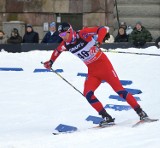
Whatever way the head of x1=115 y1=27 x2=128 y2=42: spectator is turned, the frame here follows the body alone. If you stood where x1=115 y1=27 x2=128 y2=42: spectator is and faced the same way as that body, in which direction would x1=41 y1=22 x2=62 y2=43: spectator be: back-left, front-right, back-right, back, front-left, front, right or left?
right

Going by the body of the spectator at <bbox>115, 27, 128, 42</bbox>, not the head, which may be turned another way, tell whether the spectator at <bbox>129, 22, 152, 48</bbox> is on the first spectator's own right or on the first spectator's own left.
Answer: on the first spectator's own left

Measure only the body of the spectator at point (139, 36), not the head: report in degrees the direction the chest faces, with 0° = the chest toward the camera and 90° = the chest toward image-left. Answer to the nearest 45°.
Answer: approximately 0°

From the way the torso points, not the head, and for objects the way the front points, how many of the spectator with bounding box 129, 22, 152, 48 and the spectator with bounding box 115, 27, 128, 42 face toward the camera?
2

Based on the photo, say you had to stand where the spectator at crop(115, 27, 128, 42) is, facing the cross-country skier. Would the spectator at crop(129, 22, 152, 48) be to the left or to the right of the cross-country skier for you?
left

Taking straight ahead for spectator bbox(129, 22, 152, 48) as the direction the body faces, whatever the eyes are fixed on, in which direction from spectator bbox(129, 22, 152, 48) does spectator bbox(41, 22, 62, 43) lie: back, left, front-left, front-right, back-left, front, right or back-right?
right

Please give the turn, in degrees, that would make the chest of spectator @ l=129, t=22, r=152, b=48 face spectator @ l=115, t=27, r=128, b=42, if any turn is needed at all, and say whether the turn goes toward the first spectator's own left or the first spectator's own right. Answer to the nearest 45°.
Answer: approximately 135° to the first spectator's own right

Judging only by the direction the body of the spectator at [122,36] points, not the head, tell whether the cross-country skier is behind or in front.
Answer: in front
